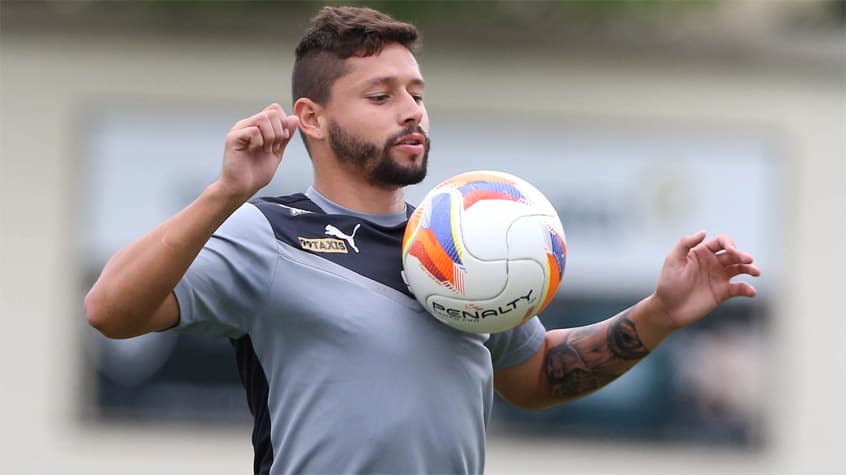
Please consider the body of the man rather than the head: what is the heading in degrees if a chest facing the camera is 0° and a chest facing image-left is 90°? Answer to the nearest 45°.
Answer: approximately 315°

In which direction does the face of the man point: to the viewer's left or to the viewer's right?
to the viewer's right
